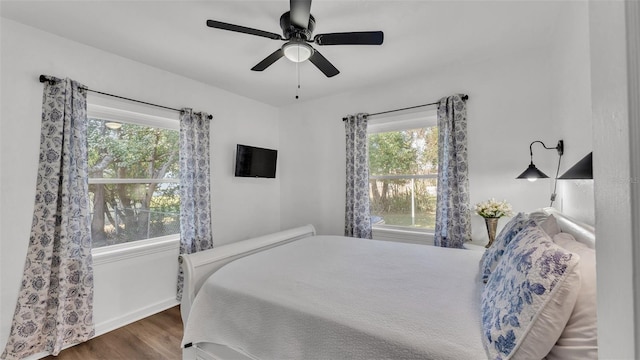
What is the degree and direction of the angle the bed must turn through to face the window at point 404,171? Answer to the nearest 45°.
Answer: approximately 45° to its right

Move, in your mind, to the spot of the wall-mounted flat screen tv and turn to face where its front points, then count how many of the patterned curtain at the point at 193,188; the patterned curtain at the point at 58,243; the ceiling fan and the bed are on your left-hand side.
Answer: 0

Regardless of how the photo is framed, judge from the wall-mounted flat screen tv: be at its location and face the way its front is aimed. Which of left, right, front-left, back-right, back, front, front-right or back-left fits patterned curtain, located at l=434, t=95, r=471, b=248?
front

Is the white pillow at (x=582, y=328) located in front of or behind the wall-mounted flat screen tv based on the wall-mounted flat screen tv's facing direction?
in front

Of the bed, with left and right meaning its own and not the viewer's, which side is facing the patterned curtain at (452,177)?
right

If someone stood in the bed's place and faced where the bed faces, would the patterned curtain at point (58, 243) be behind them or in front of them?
in front

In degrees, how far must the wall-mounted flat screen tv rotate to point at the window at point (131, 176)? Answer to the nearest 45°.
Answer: approximately 90° to its right

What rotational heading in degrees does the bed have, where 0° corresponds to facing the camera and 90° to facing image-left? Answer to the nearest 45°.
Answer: approximately 135°

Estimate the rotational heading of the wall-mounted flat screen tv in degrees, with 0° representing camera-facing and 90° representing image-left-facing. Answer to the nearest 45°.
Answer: approximately 315°

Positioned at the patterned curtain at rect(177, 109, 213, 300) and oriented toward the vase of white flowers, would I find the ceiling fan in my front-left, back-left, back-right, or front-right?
front-right

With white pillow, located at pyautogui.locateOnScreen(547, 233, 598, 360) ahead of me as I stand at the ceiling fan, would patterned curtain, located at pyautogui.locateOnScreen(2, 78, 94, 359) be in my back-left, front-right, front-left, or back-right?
back-right

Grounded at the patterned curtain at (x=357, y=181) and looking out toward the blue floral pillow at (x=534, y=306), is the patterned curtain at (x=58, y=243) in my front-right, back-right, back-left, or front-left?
front-right

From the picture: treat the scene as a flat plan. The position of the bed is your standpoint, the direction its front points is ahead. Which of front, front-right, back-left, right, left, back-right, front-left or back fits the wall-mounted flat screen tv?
front

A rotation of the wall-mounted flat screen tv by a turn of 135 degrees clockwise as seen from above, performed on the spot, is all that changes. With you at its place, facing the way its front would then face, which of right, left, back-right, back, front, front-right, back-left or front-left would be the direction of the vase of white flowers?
back-left

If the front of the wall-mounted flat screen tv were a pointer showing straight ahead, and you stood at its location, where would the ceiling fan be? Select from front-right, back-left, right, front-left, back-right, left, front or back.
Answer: front-right

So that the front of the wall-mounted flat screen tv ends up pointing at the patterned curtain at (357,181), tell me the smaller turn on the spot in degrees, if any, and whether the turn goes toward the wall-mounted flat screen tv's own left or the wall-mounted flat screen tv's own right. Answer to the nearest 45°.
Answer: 0° — it already faces it

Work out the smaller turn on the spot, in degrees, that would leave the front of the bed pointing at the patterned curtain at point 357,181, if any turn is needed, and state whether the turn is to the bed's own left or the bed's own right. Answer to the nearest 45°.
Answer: approximately 45° to the bed's own right

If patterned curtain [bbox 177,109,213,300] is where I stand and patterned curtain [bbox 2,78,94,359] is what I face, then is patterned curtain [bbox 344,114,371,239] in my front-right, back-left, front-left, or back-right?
back-left

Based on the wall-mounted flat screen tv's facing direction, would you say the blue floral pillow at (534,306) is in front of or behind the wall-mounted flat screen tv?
in front

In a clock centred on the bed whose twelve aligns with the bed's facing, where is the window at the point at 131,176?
The window is roughly at 11 o'clock from the bed.
